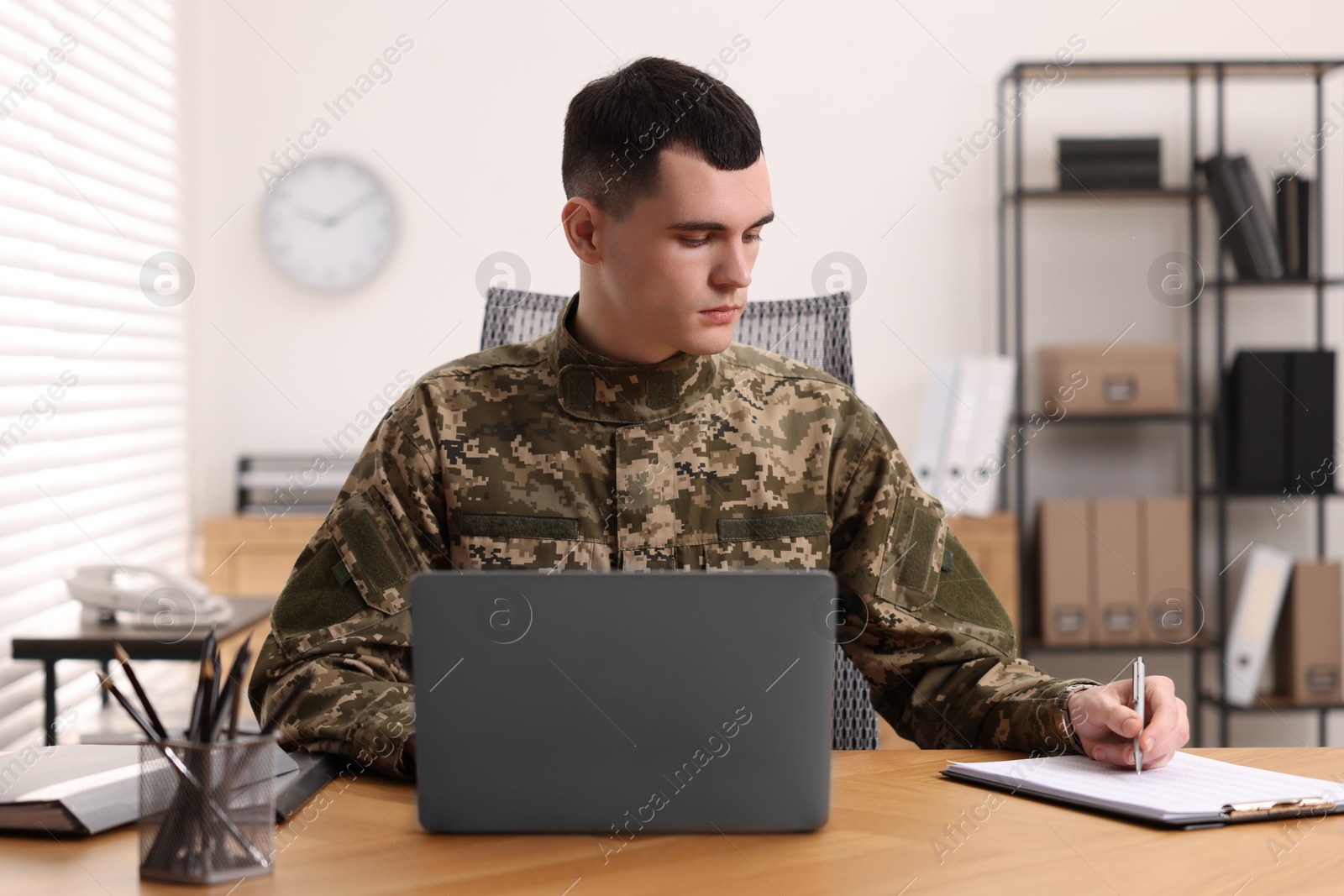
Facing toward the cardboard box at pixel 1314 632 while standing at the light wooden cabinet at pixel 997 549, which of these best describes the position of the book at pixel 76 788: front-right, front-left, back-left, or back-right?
back-right

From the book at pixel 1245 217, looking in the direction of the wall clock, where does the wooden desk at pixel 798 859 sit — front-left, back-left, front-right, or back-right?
front-left

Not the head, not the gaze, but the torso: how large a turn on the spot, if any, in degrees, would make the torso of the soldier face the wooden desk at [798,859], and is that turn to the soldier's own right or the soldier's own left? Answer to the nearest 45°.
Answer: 0° — they already face it

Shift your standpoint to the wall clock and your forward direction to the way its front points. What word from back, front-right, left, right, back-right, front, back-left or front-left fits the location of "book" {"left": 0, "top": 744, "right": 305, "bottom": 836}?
front

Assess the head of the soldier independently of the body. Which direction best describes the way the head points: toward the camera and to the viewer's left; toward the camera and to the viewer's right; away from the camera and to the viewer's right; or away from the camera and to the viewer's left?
toward the camera and to the viewer's right

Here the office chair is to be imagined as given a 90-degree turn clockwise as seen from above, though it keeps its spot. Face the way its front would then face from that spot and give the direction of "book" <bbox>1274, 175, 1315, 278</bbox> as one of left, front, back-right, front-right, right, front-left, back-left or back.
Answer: back-right

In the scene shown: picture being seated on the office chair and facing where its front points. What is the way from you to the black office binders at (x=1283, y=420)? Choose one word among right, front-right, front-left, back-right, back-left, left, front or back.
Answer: back-left

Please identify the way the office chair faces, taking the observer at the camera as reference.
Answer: facing the viewer

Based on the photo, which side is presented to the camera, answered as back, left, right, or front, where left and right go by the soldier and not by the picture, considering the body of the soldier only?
front

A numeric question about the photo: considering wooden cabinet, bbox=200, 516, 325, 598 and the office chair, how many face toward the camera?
2

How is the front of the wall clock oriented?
toward the camera

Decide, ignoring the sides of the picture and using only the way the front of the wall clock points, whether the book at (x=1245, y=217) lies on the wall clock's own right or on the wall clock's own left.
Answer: on the wall clock's own left

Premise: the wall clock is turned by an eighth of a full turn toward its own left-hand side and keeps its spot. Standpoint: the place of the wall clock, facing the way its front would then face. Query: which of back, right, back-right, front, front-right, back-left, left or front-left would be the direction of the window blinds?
right

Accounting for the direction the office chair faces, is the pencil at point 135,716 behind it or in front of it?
in front

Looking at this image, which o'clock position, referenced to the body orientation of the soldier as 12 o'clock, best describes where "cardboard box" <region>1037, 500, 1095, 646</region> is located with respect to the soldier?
The cardboard box is roughly at 7 o'clock from the soldier.

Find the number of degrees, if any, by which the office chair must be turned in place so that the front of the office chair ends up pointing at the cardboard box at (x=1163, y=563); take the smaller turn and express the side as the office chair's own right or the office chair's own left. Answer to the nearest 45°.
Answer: approximately 135° to the office chair's own left

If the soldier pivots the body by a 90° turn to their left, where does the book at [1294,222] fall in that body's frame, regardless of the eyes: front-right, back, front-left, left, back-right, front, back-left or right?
front-left
